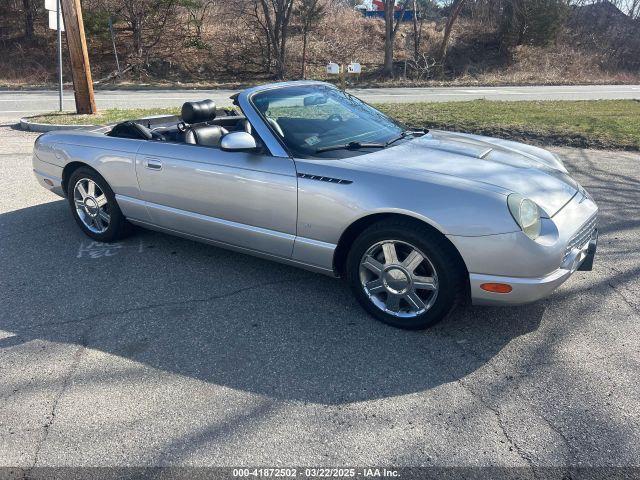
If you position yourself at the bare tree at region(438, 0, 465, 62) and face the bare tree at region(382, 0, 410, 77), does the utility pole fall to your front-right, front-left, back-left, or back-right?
front-left

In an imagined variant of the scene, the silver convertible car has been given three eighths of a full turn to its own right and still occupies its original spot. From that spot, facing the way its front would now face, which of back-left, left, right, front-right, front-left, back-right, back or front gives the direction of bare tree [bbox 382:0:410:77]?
right

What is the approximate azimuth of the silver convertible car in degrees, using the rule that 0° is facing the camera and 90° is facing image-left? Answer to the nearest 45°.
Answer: approximately 315°

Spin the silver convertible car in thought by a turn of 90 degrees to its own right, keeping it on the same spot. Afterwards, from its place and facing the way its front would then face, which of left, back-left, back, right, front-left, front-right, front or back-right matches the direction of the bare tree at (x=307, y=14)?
back-right

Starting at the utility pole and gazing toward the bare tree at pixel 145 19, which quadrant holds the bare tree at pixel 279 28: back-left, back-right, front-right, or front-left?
front-right

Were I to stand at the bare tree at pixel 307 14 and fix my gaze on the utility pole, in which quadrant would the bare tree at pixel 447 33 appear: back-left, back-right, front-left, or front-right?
back-left

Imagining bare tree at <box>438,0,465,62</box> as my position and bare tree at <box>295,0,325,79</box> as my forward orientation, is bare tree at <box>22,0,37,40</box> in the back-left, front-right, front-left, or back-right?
front-right

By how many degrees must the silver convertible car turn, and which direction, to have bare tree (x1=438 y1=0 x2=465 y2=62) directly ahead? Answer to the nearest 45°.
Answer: approximately 135° to its left

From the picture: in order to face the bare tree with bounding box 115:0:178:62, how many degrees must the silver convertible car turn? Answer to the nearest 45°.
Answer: approximately 135° to its left

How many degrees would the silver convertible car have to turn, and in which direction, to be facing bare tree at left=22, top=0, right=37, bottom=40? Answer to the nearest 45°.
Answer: approximately 180°

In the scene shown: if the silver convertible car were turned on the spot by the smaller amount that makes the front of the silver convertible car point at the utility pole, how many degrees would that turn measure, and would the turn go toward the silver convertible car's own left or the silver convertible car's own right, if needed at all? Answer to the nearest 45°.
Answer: approximately 180°

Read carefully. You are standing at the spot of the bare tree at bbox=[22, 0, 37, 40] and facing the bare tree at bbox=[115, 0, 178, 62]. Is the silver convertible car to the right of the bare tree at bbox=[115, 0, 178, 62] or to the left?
right

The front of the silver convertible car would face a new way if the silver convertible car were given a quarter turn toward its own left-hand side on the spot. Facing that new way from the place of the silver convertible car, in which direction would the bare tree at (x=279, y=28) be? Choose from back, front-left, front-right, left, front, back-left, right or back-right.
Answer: front-left
